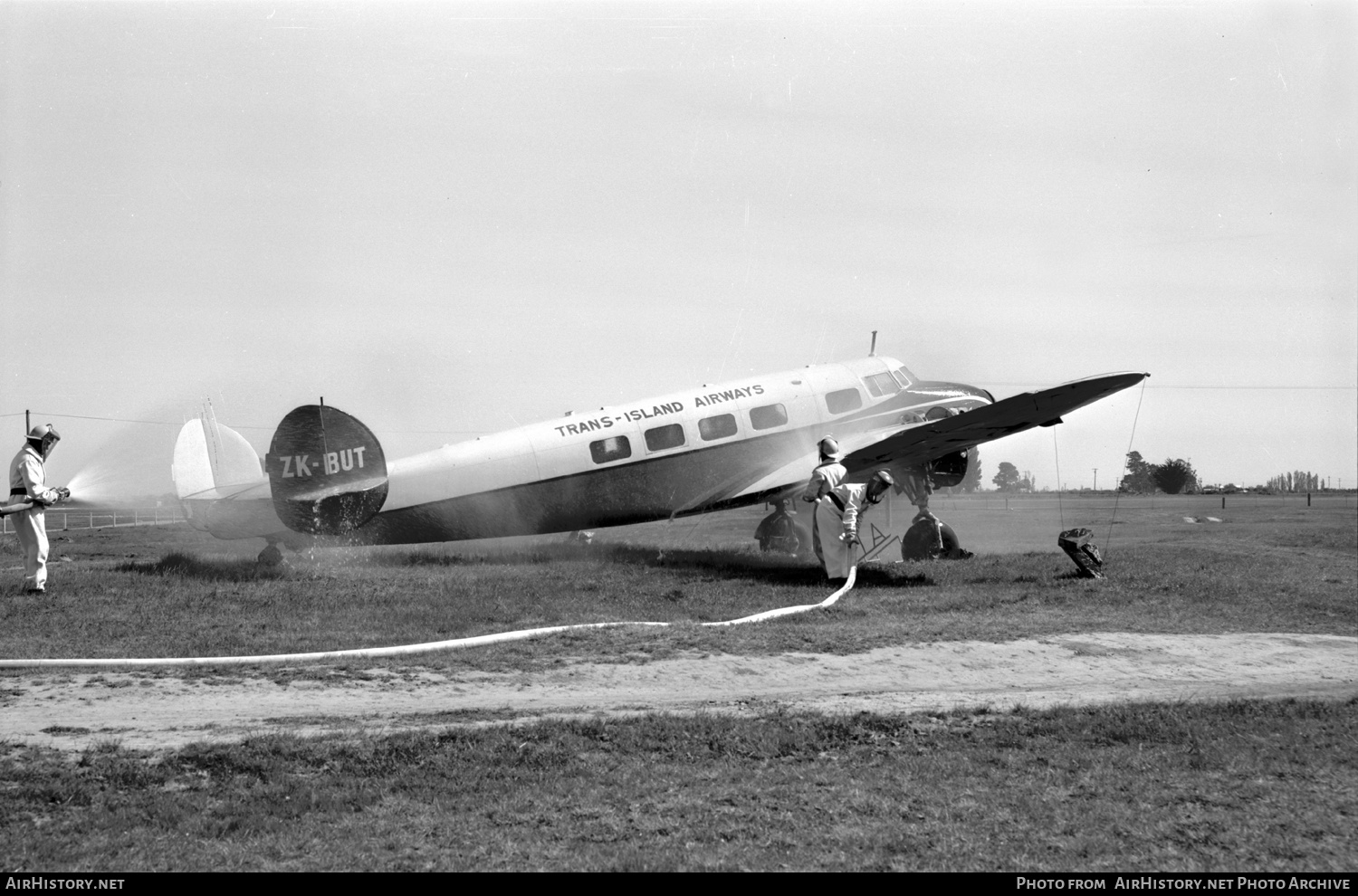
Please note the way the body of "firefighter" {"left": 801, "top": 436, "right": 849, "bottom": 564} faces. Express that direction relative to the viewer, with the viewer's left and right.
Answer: facing away from the viewer and to the left of the viewer

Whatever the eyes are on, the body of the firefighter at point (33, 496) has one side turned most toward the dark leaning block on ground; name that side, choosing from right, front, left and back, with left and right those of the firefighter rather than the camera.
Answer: front

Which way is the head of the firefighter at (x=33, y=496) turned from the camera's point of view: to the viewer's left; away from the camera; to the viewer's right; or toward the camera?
to the viewer's right

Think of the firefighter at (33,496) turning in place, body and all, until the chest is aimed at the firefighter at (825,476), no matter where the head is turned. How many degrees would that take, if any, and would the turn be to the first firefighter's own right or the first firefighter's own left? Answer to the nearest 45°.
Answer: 0° — they already face them

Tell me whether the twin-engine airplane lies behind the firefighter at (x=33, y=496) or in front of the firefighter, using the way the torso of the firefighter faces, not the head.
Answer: in front

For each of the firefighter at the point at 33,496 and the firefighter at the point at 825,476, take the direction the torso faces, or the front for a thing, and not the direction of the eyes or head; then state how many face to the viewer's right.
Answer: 1

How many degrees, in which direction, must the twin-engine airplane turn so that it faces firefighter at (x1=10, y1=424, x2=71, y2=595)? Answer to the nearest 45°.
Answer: approximately 180°

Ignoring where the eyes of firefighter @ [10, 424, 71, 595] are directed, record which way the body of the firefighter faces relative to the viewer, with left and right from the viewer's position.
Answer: facing to the right of the viewer

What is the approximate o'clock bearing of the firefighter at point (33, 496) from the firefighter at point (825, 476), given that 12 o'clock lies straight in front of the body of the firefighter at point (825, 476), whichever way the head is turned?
the firefighter at point (33, 496) is roughly at 10 o'clock from the firefighter at point (825, 476).

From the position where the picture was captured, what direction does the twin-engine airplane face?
facing away from the viewer and to the right of the viewer

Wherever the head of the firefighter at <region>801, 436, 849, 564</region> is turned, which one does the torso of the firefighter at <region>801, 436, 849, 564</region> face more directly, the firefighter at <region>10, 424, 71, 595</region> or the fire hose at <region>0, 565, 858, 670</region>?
the firefighter
